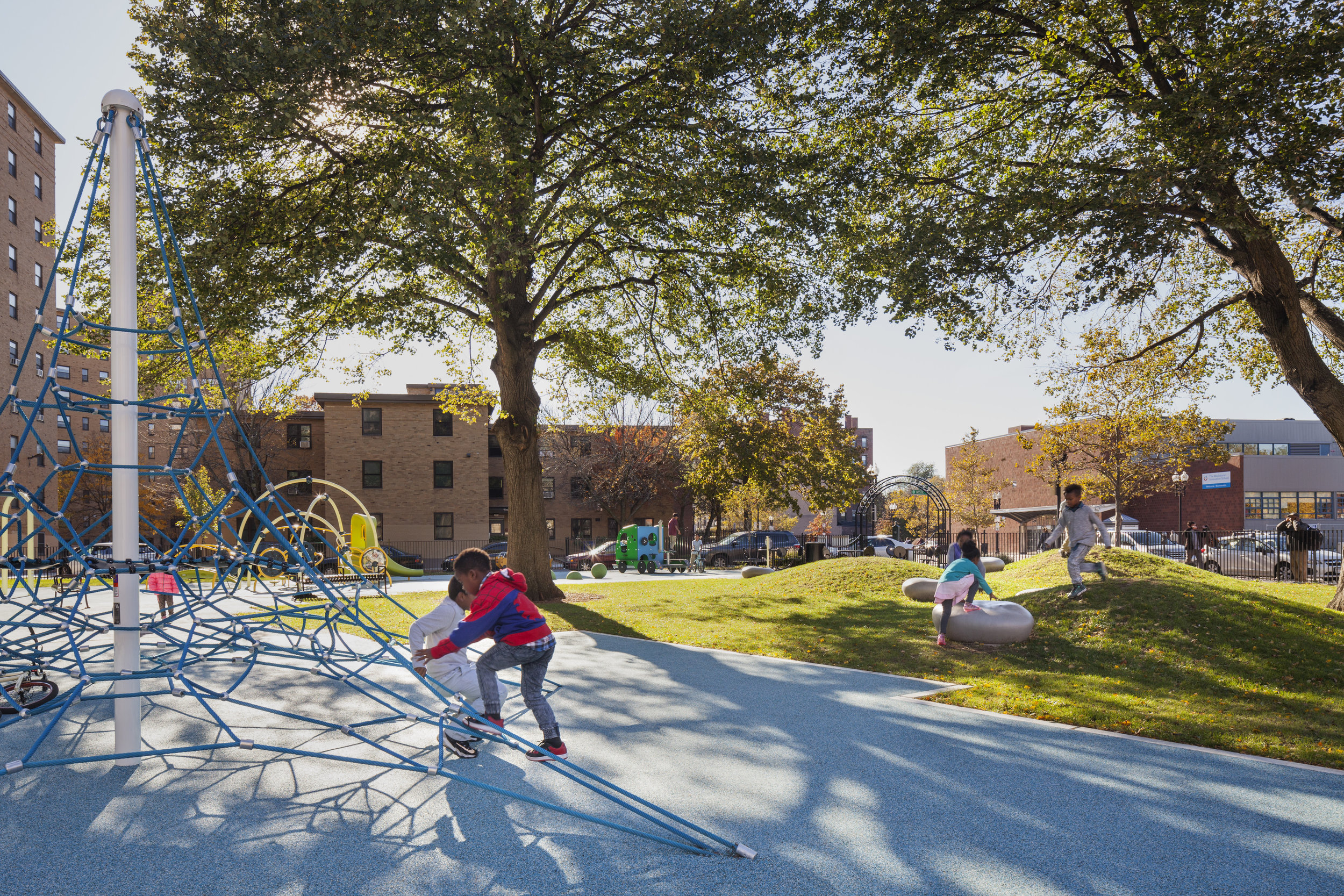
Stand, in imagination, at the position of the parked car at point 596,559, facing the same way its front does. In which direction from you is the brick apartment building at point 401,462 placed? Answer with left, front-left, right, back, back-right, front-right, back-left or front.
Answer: front-right

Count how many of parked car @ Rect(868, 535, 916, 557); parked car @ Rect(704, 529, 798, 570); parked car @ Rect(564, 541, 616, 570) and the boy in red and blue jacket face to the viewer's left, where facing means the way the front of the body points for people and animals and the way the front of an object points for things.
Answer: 4

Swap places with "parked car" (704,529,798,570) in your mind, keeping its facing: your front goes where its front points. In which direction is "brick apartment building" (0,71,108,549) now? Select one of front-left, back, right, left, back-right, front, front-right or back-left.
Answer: front

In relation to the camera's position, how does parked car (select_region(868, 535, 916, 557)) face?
facing to the left of the viewer

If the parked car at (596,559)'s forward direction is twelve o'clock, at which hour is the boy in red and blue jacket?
The boy in red and blue jacket is roughly at 9 o'clock from the parked car.

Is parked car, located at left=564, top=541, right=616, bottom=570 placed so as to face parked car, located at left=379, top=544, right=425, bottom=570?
yes

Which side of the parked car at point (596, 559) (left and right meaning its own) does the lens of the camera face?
left

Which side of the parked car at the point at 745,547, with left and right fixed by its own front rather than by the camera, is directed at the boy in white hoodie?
left

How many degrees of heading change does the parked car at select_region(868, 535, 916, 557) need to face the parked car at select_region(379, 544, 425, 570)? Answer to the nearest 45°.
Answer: approximately 45° to its left

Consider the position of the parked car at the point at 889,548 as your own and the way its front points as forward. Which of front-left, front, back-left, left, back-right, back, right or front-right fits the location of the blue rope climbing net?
left

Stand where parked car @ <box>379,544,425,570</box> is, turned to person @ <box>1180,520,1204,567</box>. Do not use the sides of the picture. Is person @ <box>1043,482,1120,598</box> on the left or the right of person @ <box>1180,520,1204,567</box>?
right

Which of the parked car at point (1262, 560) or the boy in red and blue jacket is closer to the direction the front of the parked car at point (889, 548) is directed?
the boy in red and blue jacket

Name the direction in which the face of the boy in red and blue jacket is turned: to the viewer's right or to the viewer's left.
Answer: to the viewer's left

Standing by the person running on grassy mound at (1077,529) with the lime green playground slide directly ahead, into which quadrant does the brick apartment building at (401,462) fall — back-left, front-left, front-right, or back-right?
front-right

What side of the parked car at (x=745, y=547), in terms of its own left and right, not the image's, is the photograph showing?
left

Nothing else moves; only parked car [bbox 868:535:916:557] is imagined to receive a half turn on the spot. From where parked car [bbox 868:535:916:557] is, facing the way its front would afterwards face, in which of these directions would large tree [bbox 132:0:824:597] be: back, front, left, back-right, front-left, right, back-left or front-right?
right
